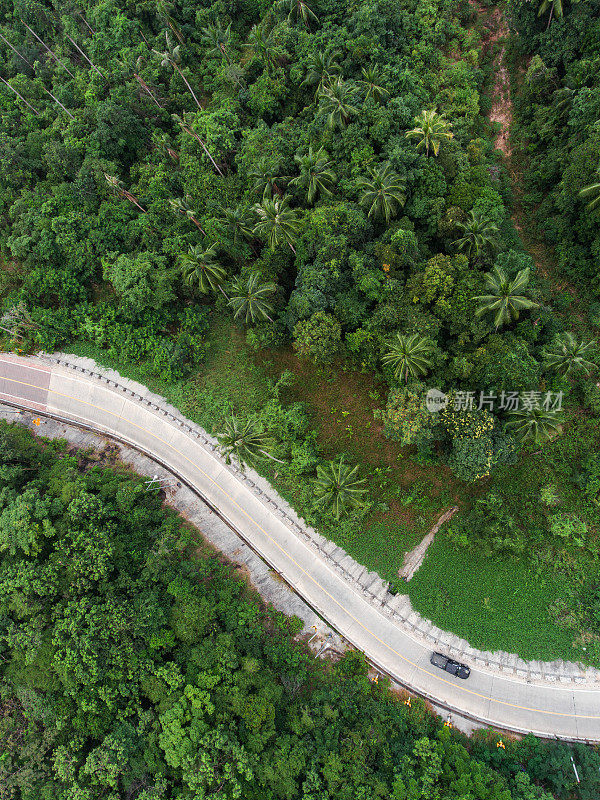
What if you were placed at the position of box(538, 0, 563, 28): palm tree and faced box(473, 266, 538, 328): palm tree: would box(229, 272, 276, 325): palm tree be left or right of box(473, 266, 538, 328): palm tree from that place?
right

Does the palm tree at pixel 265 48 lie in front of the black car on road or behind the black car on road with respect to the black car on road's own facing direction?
behind

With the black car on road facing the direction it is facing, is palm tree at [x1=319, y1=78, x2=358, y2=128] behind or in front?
behind

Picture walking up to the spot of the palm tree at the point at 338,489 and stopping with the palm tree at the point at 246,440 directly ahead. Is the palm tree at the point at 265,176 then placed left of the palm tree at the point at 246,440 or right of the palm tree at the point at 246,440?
right

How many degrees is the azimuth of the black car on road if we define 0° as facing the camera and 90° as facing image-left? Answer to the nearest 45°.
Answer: approximately 315°

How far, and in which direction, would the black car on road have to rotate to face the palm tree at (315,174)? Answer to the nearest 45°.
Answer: approximately 180°

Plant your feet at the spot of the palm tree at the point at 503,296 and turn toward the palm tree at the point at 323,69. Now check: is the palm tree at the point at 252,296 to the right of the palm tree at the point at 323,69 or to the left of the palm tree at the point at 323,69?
left
